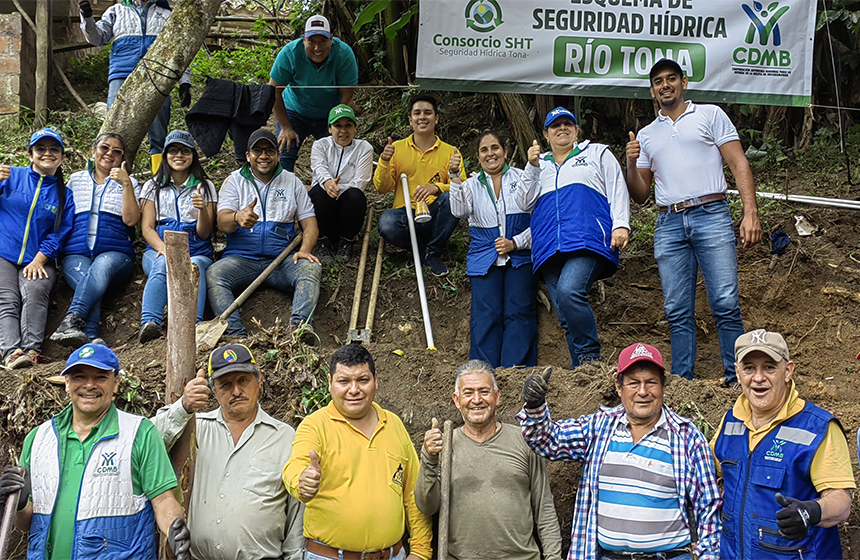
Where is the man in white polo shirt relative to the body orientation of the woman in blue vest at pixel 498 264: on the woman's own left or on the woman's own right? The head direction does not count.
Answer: on the woman's own left

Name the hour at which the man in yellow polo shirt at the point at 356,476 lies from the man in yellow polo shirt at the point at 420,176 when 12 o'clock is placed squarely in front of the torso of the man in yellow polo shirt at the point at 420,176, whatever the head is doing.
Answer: the man in yellow polo shirt at the point at 356,476 is roughly at 12 o'clock from the man in yellow polo shirt at the point at 420,176.

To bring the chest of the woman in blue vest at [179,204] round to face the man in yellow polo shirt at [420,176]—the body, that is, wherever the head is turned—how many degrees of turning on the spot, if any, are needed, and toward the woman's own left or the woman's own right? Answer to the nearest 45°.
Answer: approximately 90° to the woman's own left

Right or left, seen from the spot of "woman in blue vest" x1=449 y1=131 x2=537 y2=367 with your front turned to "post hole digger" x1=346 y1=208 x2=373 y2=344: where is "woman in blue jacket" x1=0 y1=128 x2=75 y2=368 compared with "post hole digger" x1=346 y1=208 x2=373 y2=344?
left

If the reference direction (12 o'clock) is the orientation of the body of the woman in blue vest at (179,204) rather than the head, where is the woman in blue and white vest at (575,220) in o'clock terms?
The woman in blue and white vest is roughly at 10 o'clock from the woman in blue vest.

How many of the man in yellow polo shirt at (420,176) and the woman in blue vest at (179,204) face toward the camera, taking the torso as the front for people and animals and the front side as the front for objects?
2

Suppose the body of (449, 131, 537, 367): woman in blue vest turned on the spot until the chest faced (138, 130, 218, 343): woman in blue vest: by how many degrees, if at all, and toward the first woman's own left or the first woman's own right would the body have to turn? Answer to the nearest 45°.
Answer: approximately 90° to the first woman's own right

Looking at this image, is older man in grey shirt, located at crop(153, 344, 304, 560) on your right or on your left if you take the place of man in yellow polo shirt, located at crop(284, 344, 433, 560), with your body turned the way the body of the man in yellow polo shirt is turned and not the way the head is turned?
on your right

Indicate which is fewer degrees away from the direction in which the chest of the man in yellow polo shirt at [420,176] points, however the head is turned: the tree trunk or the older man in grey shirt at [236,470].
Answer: the older man in grey shirt

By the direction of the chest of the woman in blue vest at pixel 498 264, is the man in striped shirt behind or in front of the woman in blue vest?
in front

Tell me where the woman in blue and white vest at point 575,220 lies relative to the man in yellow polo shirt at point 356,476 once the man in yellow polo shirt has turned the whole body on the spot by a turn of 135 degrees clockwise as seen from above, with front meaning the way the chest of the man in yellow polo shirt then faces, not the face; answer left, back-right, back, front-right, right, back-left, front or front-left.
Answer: right

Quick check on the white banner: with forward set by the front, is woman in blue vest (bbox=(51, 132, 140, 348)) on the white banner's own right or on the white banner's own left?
on the white banner's own right
